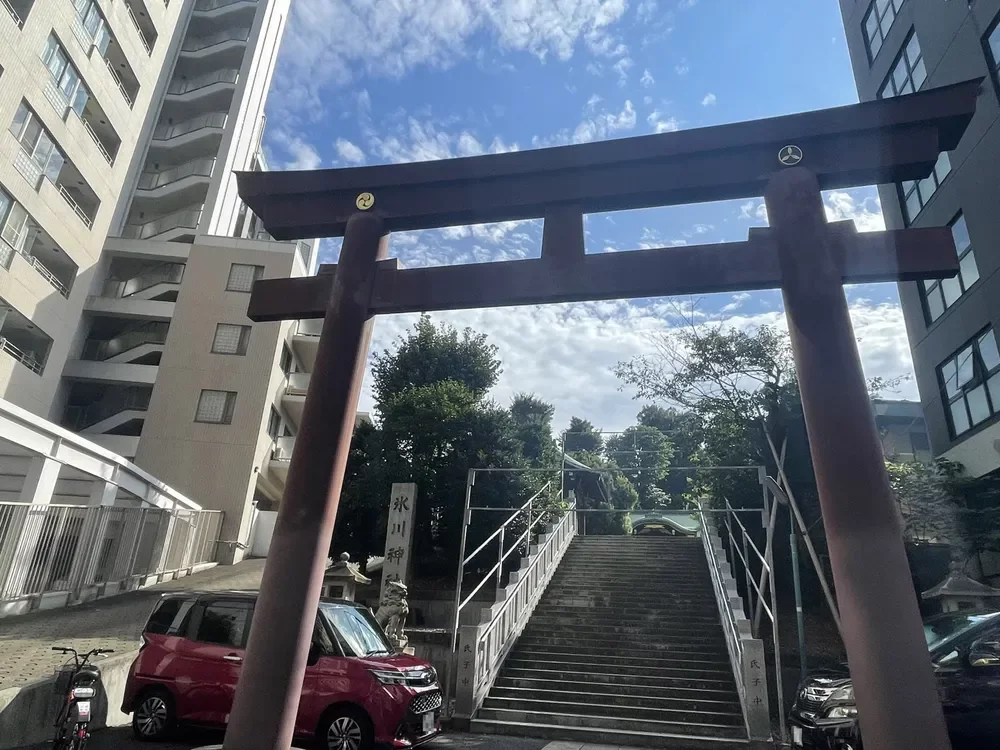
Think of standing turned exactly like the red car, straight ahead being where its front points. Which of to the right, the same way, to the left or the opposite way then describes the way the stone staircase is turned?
to the right

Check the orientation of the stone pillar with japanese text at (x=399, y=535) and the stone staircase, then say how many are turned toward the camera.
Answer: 2

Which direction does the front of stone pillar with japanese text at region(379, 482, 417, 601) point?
toward the camera

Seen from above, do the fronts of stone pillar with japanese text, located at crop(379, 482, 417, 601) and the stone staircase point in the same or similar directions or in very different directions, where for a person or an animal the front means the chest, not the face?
same or similar directions

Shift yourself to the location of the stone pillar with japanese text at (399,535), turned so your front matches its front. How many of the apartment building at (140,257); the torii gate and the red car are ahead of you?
2

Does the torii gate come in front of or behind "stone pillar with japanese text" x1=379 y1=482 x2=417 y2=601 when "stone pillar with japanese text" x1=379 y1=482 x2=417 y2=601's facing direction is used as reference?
in front

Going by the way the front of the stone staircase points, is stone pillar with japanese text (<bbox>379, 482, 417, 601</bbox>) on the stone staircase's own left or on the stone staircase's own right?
on the stone staircase's own right

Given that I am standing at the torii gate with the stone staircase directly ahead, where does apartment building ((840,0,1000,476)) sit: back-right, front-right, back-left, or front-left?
front-right

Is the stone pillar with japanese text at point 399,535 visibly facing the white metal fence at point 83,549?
no

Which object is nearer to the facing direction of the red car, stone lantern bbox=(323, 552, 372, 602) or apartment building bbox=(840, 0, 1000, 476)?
the apartment building

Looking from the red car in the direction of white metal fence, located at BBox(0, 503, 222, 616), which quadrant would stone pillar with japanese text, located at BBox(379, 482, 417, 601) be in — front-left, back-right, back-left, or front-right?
front-right

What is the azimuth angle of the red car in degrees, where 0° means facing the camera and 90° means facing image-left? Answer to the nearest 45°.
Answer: approximately 315°

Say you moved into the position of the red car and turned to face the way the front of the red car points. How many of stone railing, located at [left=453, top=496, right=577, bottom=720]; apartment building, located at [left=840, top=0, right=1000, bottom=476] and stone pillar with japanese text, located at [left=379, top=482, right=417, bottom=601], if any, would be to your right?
0

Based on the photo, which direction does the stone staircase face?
toward the camera

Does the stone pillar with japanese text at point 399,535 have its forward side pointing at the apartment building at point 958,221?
no

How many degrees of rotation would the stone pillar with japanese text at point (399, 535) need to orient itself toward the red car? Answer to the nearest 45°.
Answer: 0° — it already faces it

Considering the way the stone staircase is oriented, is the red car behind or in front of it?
in front

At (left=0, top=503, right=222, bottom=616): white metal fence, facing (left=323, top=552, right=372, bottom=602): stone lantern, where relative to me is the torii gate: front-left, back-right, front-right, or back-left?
front-right

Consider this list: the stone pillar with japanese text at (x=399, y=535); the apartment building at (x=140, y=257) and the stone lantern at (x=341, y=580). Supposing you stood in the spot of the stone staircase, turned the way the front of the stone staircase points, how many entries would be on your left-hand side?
0

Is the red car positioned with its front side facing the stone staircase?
no

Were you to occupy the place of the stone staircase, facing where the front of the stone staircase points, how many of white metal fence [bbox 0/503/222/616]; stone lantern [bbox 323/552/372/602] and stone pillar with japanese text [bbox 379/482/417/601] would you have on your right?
3
